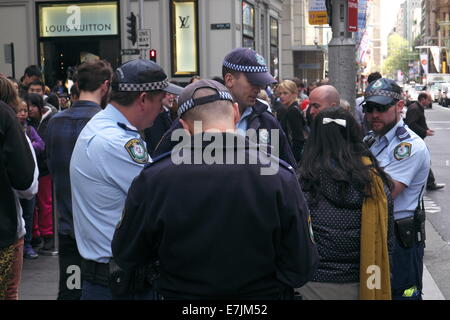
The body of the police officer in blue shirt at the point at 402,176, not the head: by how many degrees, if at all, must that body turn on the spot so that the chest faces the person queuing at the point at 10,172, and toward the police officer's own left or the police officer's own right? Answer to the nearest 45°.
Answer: approximately 45° to the police officer's own right

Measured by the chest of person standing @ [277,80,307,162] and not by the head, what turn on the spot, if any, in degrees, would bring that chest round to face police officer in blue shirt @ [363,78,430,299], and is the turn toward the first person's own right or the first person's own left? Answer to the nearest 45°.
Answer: approximately 45° to the first person's own left

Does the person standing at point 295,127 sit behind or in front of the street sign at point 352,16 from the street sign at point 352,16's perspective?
in front

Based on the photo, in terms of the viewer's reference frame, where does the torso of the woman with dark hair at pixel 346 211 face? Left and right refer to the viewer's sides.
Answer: facing away from the viewer

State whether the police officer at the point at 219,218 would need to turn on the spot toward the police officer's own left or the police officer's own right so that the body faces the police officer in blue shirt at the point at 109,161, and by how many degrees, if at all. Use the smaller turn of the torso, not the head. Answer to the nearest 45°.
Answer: approximately 45° to the police officer's own left

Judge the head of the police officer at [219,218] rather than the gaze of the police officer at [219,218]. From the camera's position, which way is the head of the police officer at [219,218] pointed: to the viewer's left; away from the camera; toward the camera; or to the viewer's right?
away from the camera

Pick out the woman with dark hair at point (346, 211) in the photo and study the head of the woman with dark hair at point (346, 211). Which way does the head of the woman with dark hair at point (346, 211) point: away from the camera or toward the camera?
away from the camera
